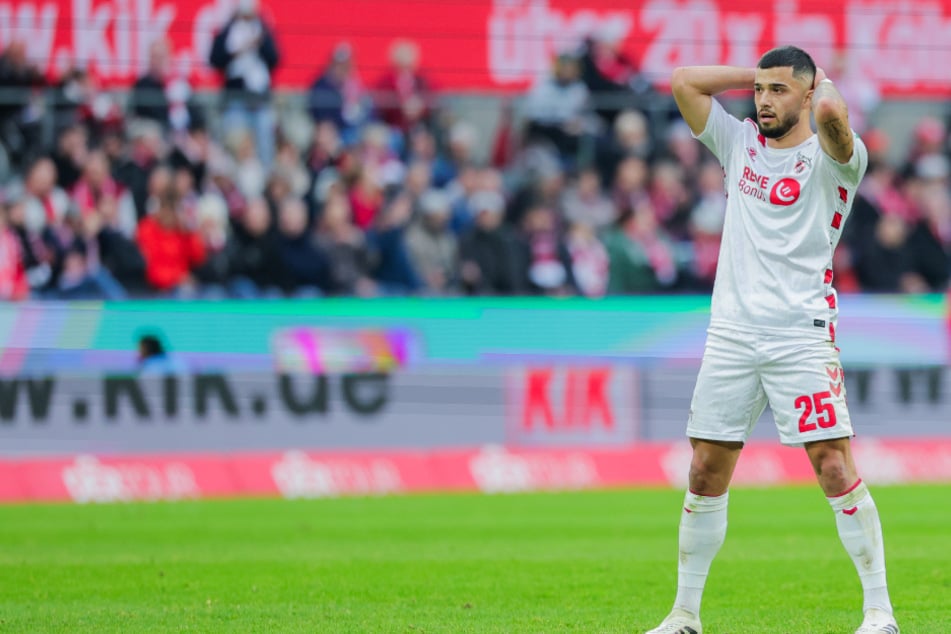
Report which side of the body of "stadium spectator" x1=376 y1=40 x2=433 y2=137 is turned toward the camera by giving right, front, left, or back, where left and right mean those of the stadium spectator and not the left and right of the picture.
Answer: front

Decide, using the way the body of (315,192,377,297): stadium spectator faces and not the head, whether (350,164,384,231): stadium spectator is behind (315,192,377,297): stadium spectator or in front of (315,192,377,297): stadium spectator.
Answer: behind

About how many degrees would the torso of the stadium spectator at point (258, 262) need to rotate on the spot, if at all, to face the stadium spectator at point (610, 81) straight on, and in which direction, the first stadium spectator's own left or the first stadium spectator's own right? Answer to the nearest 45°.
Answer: approximately 135° to the first stadium spectator's own left

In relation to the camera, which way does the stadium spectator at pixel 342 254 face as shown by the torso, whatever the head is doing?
toward the camera

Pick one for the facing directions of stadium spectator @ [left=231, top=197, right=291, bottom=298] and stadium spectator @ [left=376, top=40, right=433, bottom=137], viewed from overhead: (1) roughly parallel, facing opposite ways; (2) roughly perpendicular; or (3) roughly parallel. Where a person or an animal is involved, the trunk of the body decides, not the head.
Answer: roughly parallel

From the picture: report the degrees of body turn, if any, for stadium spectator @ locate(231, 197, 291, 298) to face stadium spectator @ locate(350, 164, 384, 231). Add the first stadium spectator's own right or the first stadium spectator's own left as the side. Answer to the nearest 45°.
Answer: approximately 135° to the first stadium spectator's own left

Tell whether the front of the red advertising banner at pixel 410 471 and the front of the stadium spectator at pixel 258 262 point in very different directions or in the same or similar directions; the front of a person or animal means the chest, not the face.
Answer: same or similar directions

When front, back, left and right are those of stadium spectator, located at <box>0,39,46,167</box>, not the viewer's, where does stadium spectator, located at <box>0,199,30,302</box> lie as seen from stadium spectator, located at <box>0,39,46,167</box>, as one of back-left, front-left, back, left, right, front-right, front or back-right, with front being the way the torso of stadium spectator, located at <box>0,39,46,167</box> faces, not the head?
front

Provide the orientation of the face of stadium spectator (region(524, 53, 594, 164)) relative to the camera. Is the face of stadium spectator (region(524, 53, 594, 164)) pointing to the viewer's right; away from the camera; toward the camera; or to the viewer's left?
toward the camera

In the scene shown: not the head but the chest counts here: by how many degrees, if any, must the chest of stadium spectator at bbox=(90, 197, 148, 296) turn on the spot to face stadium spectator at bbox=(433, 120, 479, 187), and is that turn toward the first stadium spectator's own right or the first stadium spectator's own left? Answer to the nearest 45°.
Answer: approximately 135° to the first stadium spectator's own left

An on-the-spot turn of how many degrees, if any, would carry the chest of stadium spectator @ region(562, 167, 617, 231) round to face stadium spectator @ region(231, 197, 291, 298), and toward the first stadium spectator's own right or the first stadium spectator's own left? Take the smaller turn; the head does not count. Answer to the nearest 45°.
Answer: approximately 45° to the first stadium spectator's own right

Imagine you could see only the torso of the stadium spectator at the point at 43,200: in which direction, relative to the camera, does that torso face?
toward the camera

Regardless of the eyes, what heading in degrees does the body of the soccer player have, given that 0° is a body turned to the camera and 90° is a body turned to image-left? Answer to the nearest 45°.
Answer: approximately 45°

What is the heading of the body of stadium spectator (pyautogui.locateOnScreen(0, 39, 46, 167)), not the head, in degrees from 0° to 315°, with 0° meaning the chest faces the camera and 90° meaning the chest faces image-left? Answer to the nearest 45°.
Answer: approximately 0°

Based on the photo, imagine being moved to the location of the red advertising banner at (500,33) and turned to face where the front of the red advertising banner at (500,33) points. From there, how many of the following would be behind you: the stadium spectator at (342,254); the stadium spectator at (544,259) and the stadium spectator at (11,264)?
0

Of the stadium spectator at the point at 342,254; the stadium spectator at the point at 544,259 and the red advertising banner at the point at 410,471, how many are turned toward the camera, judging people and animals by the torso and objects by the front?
3

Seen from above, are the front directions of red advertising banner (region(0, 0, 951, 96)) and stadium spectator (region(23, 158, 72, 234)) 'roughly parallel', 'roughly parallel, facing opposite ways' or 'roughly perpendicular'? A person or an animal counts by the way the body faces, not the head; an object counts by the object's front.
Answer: roughly parallel

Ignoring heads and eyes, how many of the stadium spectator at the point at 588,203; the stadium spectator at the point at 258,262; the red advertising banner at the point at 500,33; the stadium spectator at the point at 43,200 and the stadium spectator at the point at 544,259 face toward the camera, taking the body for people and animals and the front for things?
5

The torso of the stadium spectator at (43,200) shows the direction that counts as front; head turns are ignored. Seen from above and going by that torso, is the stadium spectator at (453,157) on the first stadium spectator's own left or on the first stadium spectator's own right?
on the first stadium spectator's own left
